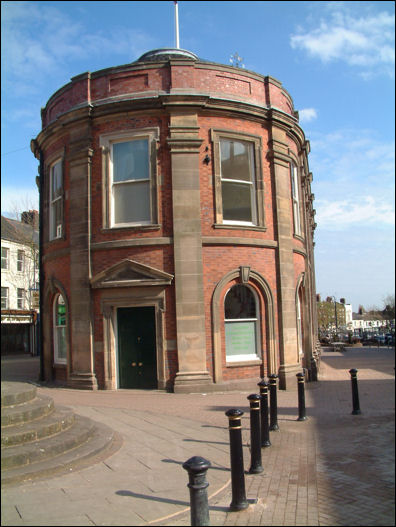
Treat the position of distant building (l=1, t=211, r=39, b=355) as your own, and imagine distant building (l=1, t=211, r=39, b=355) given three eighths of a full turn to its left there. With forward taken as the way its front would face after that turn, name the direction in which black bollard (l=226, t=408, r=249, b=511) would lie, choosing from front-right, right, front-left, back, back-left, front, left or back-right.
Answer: back

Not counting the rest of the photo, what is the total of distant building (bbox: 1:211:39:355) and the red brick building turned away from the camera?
0

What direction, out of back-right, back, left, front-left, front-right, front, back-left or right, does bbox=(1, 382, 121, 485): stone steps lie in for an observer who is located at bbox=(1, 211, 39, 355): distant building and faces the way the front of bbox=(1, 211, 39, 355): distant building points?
front-right

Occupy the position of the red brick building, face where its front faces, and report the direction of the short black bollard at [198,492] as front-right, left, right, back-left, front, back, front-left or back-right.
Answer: front

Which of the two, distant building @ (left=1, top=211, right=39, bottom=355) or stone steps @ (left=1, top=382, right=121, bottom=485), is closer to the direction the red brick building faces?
the stone steps

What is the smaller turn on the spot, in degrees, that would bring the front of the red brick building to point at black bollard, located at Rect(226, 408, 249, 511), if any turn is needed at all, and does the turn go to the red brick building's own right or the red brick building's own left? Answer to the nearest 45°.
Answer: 0° — it already faces it

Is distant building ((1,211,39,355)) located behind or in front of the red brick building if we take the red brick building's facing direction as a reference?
behind

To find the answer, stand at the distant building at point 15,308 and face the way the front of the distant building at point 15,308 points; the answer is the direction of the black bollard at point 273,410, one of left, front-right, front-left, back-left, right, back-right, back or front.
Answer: front-right

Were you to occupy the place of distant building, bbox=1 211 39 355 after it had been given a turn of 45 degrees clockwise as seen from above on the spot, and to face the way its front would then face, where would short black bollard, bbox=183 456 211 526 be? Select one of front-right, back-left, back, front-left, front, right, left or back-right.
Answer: front

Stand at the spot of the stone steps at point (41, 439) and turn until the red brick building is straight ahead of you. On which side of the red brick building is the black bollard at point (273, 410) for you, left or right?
right

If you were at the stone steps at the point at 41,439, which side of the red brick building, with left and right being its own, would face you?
front

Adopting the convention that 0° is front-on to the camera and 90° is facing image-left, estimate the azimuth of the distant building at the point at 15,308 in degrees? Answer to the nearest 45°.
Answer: approximately 315°

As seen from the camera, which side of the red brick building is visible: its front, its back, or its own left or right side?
front
